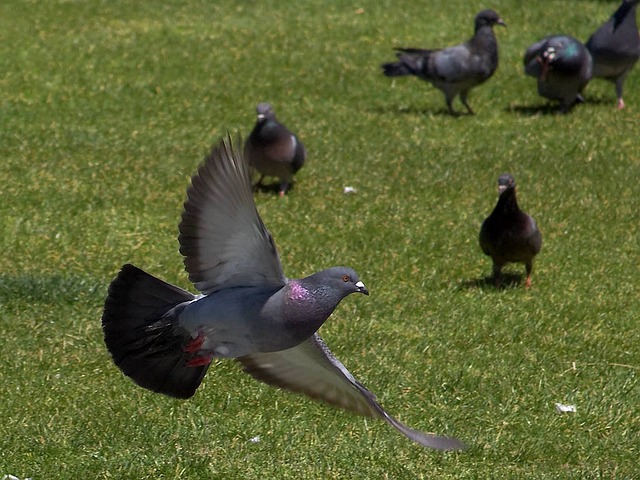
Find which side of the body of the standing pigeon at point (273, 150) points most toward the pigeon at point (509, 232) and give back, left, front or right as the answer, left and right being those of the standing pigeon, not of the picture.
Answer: left

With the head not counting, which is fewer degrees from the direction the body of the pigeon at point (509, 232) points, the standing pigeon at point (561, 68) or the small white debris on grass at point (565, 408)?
the small white debris on grass

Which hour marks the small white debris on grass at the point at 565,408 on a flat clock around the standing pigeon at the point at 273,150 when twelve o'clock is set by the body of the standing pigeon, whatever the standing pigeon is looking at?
The small white debris on grass is roughly at 10 o'clock from the standing pigeon.

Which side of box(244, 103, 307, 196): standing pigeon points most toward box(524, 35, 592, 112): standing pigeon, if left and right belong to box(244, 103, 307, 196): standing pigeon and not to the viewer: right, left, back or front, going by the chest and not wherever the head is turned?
back

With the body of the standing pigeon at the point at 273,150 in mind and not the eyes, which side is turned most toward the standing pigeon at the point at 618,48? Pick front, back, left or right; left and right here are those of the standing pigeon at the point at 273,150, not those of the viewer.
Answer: back

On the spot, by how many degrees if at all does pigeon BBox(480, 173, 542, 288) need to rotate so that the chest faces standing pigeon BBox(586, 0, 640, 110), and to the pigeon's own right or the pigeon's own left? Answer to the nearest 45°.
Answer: approximately 180°

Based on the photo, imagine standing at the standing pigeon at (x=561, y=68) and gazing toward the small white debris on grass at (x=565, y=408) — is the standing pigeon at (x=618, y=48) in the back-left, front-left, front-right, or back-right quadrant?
back-left

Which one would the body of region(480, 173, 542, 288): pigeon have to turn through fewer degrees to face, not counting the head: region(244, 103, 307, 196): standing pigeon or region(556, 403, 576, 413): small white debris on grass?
the small white debris on grass

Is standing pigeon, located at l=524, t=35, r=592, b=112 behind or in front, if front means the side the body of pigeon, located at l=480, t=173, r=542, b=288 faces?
behind

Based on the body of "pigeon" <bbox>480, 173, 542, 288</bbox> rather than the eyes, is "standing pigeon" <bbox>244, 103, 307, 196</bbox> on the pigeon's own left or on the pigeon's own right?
on the pigeon's own right

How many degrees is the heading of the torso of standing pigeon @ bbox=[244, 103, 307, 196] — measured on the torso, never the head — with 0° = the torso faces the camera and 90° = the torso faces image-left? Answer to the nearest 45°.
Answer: approximately 45°
